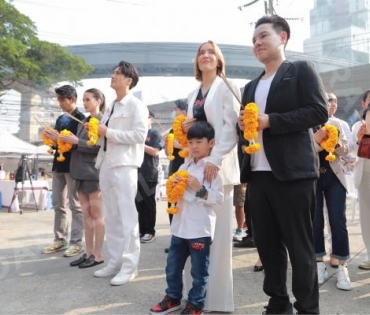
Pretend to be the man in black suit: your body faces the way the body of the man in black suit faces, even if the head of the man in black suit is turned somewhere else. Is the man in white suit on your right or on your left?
on your right

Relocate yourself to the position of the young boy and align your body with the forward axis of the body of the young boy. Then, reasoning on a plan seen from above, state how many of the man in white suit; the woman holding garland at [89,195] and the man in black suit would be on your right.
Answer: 2

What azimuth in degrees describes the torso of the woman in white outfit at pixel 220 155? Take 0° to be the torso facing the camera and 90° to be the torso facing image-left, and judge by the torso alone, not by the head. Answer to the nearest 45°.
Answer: approximately 45°

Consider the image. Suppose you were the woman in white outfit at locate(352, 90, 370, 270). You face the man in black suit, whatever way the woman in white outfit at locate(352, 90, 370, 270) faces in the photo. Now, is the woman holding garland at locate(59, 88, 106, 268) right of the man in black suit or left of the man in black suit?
right

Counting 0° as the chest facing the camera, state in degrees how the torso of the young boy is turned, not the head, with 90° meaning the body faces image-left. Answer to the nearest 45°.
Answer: approximately 45°

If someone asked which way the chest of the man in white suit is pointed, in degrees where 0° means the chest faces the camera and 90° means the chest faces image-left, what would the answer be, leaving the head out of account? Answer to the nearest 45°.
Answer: approximately 45°

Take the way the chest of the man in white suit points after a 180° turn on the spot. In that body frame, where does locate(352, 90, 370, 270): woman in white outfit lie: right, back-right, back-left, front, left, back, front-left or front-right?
front-right

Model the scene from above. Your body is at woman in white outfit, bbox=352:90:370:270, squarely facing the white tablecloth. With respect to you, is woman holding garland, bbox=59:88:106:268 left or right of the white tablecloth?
left

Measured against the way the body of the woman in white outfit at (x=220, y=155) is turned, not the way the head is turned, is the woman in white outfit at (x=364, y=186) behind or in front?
behind
